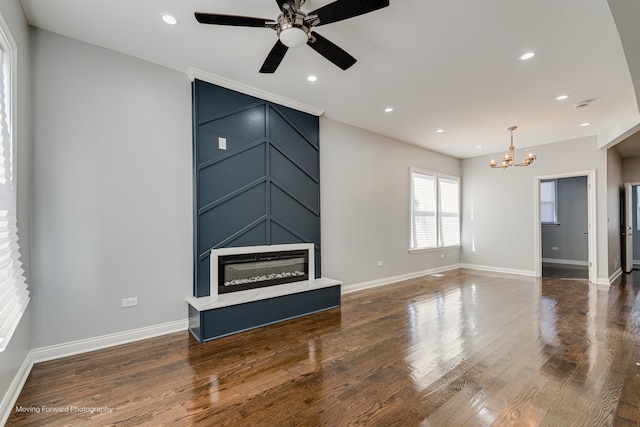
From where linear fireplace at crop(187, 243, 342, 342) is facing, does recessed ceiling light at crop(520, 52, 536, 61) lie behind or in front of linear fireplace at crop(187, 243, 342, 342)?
in front

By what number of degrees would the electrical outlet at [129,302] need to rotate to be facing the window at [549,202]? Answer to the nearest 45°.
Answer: approximately 90° to its left

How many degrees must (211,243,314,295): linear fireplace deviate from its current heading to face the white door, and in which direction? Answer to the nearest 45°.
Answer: approximately 45° to its left

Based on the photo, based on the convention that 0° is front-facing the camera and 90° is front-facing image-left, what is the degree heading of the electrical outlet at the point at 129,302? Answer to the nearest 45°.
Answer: approximately 0°

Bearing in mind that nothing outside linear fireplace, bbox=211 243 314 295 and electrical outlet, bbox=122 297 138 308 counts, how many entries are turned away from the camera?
0

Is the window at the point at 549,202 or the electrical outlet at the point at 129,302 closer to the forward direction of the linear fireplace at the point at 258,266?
the window

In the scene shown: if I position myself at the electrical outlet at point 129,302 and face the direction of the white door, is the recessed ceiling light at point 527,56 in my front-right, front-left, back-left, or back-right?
front-right

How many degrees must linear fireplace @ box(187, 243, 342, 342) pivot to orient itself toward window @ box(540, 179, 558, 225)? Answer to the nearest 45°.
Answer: approximately 45° to its left

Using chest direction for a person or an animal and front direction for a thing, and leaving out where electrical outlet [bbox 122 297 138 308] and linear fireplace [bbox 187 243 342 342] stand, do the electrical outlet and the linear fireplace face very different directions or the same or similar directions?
same or similar directions

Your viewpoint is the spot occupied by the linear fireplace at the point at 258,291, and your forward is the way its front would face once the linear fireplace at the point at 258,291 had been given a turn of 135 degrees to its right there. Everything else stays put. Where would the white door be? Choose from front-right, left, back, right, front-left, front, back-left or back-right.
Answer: back

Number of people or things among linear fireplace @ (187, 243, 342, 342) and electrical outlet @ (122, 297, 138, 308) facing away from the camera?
0

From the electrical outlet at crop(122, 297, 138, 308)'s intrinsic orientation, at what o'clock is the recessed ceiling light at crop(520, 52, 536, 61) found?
The recessed ceiling light is roughly at 10 o'clock from the electrical outlet.

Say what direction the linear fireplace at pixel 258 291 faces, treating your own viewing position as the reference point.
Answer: facing the viewer and to the right of the viewer

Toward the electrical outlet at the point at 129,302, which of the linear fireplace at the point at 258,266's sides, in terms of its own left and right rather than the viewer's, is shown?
right

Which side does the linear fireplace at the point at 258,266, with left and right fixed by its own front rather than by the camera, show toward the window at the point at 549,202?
left
